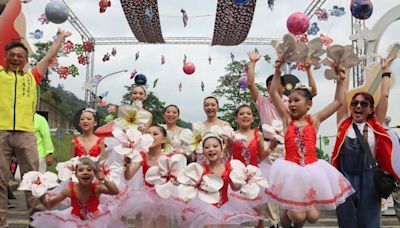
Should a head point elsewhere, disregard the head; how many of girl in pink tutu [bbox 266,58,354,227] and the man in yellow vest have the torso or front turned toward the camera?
2

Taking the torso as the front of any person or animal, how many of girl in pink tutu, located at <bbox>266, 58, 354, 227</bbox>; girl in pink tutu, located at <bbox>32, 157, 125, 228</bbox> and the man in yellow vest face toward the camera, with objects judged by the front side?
3

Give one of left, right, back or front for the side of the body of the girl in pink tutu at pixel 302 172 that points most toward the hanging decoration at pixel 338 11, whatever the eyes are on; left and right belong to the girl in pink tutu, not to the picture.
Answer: back

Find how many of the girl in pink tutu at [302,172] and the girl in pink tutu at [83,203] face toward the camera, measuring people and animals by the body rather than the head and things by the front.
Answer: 2

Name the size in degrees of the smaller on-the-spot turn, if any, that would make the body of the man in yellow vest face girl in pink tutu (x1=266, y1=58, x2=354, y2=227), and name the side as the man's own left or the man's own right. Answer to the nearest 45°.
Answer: approximately 45° to the man's own left

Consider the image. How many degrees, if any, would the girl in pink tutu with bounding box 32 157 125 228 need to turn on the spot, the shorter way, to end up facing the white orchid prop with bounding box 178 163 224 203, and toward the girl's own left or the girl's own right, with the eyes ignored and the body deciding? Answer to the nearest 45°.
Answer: approximately 45° to the girl's own left

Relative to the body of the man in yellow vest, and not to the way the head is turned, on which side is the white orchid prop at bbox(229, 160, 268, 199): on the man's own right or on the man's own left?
on the man's own left

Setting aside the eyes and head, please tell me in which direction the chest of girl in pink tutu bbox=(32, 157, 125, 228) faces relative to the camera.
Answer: toward the camera

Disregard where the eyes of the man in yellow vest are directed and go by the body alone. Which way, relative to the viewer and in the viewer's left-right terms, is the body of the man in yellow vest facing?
facing the viewer

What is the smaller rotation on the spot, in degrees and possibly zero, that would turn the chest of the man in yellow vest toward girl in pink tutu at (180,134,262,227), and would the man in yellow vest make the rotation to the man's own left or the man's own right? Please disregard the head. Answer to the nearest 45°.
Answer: approximately 45° to the man's own left
